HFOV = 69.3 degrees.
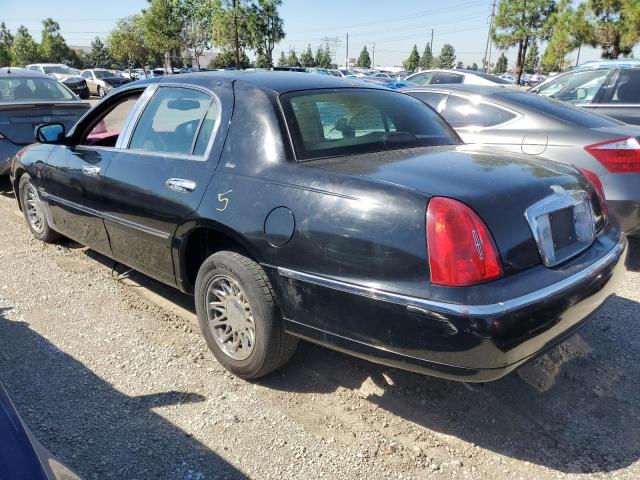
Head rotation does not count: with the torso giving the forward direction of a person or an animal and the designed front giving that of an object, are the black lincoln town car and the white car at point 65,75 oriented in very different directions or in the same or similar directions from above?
very different directions

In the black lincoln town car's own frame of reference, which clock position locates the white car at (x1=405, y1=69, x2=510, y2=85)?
The white car is roughly at 2 o'clock from the black lincoln town car.

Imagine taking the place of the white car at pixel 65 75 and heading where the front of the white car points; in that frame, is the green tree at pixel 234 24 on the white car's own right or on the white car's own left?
on the white car's own left

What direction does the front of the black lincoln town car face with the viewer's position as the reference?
facing away from the viewer and to the left of the viewer

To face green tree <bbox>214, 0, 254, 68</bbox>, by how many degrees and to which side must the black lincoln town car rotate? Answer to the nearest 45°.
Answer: approximately 45° to its right

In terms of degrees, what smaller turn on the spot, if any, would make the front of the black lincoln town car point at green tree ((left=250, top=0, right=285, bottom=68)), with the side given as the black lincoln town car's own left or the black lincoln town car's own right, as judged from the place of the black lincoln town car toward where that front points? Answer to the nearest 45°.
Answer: approximately 45° to the black lincoln town car's own right

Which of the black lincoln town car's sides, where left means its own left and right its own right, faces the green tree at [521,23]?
right

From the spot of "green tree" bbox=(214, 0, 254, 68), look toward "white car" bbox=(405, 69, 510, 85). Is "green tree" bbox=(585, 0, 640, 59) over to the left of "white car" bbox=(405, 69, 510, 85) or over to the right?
left

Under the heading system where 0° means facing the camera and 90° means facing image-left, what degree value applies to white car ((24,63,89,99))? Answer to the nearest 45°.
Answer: approximately 315°
